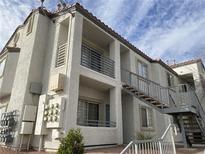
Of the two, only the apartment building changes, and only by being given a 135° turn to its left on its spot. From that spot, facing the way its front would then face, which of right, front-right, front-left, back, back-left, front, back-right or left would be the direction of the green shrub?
back

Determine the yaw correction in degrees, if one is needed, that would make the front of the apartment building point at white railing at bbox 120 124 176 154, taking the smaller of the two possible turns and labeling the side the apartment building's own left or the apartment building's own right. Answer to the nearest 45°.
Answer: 0° — it already faces it

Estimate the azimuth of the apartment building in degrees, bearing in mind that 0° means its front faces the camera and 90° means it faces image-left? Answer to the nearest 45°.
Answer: approximately 315°
